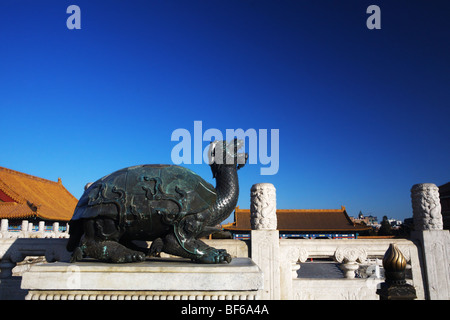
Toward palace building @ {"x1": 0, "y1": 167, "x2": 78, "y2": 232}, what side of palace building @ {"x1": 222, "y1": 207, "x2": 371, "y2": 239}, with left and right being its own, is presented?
right

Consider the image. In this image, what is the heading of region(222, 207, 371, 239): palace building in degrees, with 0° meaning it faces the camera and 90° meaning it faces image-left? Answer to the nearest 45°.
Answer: approximately 0°

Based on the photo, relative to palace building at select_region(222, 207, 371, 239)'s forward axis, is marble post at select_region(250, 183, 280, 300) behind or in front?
in front

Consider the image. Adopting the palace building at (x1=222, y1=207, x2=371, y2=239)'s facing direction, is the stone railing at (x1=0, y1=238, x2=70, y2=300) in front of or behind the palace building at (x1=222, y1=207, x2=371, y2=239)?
in front

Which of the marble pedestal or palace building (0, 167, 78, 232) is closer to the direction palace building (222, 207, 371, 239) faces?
the marble pedestal

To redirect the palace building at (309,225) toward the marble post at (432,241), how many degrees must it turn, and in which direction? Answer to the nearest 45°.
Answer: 0° — it already faces it

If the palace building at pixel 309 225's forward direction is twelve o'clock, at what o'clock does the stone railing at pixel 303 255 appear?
The stone railing is roughly at 12 o'clock from the palace building.

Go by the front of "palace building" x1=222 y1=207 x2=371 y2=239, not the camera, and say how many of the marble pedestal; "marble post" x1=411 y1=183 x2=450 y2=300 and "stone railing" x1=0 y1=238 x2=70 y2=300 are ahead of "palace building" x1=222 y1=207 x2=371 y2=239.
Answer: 3

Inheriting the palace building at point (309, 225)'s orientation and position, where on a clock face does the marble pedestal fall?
The marble pedestal is roughly at 12 o'clock from the palace building.
